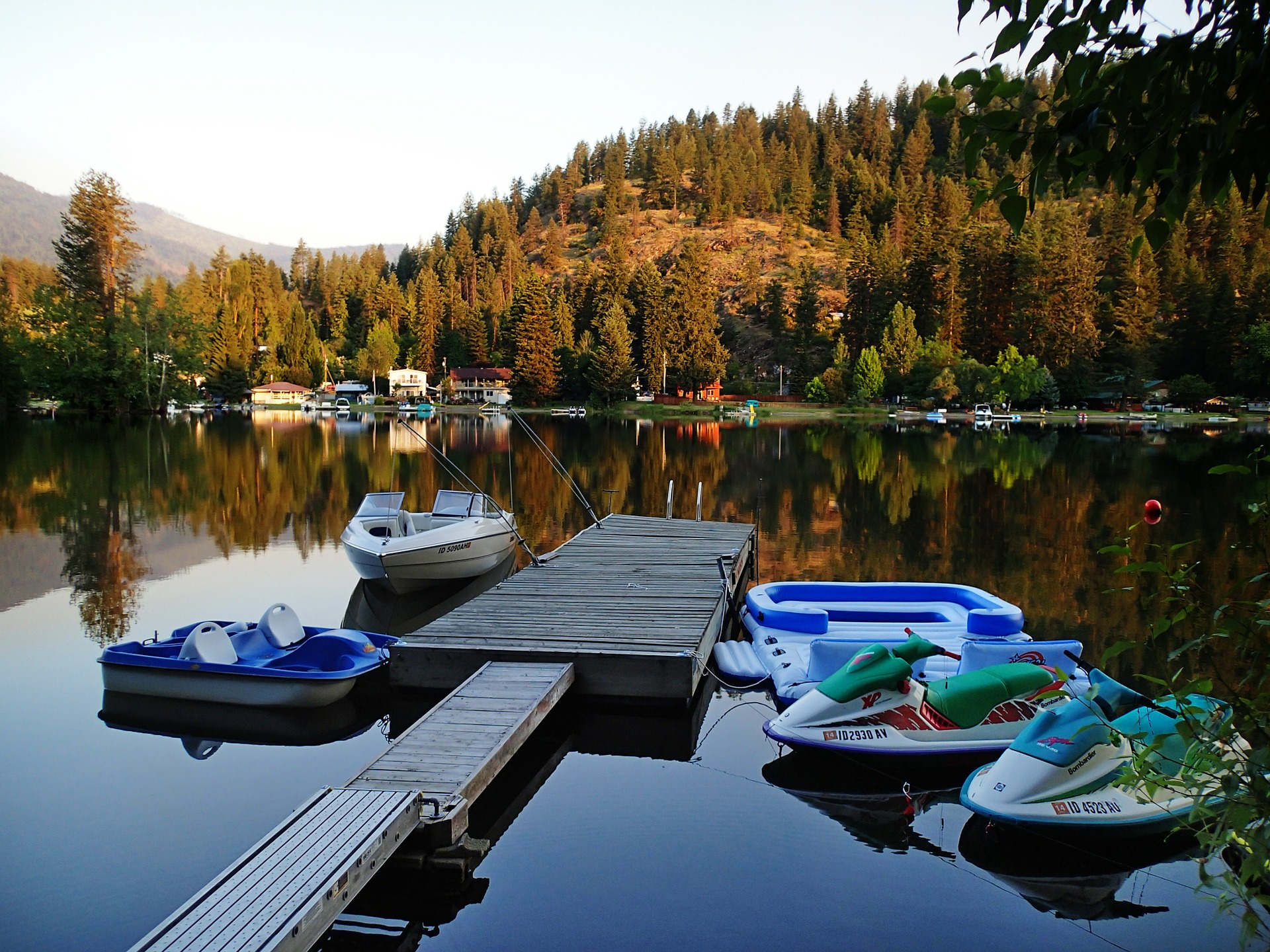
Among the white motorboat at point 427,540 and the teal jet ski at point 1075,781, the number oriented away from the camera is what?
0

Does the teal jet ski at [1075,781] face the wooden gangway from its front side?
yes

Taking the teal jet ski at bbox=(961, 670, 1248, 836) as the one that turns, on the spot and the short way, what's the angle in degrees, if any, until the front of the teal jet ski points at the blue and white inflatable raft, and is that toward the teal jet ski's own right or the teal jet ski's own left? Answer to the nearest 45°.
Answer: approximately 90° to the teal jet ski's own right

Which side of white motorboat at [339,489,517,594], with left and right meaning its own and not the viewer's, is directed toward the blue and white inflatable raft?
left

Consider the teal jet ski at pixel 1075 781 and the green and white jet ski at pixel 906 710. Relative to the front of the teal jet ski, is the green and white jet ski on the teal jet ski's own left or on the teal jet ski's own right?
on the teal jet ski's own right

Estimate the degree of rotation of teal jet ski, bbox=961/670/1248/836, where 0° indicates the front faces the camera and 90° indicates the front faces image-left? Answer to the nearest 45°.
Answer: approximately 45°

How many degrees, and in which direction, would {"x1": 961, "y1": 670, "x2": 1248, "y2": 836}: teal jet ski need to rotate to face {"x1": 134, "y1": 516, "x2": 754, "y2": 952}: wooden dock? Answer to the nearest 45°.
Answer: approximately 45° to its right

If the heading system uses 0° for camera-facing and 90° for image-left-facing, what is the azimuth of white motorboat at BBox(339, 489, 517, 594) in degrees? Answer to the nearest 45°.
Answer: approximately 45°

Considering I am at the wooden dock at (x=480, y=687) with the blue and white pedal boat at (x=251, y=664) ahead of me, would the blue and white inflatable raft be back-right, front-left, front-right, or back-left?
back-right

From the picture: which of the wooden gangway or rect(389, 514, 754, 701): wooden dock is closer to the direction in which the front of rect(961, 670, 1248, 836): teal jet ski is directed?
the wooden gangway
